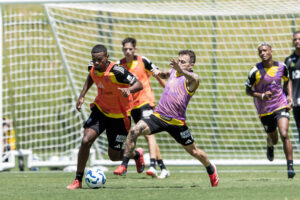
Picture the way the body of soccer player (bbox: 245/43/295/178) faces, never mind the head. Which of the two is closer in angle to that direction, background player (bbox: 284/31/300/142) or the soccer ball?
the soccer ball

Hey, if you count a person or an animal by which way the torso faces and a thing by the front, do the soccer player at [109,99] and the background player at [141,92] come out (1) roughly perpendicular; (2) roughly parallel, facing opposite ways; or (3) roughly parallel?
roughly parallel

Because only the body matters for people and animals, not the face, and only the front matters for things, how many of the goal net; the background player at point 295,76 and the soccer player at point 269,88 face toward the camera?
3

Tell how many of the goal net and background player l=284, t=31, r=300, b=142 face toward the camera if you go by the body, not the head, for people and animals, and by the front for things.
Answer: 2

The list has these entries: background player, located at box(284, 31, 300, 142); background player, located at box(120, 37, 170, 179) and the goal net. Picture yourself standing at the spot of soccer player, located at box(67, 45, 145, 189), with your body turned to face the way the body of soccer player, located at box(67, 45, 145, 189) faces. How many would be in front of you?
0

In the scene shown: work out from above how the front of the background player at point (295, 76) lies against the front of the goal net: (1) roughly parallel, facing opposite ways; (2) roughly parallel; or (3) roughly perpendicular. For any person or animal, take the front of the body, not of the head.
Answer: roughly parallel

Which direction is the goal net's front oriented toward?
toward the camera

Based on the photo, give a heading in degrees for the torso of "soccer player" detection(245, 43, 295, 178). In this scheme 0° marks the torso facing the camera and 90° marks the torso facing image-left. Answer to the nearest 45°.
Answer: approximately 0°

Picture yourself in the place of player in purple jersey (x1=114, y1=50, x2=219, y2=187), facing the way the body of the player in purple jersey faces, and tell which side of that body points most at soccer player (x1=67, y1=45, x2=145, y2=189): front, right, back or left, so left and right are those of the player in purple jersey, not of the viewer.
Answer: front

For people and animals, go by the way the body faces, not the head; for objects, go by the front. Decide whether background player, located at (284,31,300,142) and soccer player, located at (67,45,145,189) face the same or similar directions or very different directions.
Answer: same or similar directions

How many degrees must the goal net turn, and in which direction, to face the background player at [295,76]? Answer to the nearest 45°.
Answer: approximately 45° to its left

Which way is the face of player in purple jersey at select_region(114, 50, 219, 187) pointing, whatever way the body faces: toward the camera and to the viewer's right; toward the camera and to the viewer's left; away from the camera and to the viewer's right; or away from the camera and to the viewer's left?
toward the camera and to the viewer's left

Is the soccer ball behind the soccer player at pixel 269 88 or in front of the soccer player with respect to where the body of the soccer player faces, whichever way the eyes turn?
in front

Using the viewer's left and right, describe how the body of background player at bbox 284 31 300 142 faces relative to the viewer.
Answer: facing the viewer
